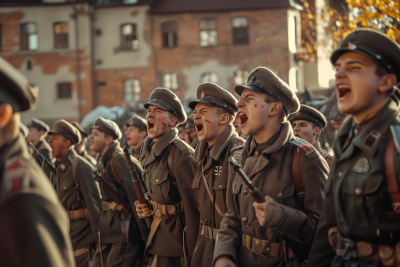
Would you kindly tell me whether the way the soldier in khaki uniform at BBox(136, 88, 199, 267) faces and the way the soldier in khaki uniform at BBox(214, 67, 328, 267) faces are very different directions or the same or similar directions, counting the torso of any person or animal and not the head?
same or similar directions

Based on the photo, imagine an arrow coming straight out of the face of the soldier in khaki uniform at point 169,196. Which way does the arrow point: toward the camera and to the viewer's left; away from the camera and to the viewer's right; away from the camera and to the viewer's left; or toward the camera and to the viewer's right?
toward the camera and to the viewer's left

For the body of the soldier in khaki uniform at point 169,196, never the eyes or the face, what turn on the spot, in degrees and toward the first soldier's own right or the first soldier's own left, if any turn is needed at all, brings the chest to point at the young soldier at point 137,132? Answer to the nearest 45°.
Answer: approximately 135° to the first soldier's own right

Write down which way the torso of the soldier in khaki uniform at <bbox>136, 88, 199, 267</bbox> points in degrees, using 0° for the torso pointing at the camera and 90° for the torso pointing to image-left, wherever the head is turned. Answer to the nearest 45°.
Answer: approximately 45°

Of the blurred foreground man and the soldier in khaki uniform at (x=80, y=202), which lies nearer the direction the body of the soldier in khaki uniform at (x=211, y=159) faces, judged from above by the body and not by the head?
the blurred foreground man

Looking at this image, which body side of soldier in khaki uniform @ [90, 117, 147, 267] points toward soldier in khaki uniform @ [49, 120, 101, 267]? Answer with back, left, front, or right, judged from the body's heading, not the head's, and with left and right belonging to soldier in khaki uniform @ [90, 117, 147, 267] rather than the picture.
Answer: front

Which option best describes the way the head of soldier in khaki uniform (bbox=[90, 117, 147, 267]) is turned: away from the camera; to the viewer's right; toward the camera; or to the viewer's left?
to the viewer's left

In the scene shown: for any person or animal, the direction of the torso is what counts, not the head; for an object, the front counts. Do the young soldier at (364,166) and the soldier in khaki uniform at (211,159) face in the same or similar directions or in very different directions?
same or similar directions

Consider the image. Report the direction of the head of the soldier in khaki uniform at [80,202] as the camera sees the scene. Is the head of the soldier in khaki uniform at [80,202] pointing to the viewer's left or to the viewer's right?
to the viewer's left

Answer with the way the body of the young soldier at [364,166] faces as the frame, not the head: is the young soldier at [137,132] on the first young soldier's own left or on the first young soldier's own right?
on the first young soldier's own right

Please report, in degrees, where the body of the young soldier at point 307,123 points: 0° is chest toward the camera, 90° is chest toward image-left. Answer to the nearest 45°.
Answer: approximately 45°

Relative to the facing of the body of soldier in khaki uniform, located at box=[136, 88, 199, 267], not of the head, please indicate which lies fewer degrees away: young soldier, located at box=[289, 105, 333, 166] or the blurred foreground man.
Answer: the blurred foreground man

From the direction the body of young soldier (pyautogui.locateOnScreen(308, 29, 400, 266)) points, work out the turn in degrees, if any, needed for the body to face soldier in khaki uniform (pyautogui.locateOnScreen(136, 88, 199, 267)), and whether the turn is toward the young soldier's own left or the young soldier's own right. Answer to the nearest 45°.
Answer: approximately 90° to the young soldier's own right

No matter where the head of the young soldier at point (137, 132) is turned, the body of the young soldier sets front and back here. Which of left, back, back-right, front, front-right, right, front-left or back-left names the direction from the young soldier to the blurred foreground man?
front-left

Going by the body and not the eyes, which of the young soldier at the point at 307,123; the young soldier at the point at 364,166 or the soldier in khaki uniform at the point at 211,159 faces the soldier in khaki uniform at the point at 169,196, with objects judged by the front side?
the young soldier at the point at 307,123

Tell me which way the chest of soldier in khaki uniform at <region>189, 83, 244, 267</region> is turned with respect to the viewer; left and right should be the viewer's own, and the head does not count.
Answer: facing the viewer and to the left of the viewer

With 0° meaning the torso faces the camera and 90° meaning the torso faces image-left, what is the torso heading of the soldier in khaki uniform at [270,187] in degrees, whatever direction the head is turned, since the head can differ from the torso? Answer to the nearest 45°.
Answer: approximately 45°

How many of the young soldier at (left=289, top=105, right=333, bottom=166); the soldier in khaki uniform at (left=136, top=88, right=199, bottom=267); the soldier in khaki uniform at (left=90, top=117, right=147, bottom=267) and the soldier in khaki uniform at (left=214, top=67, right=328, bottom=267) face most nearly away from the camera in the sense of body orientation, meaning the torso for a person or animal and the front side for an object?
0

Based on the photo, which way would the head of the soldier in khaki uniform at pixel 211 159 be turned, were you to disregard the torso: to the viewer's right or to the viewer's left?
to the viewer's left

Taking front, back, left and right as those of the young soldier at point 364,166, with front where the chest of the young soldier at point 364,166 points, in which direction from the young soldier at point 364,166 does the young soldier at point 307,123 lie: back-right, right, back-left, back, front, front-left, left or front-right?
back-right
